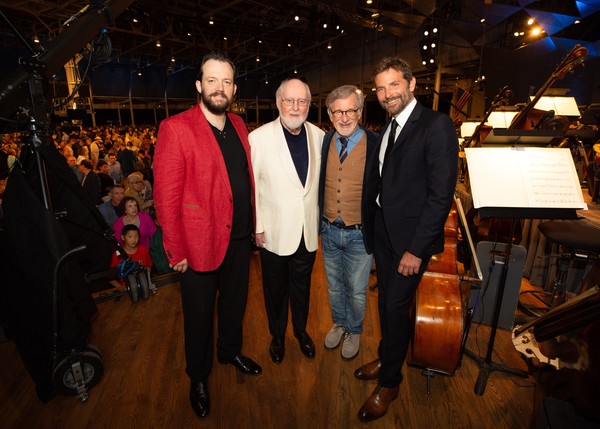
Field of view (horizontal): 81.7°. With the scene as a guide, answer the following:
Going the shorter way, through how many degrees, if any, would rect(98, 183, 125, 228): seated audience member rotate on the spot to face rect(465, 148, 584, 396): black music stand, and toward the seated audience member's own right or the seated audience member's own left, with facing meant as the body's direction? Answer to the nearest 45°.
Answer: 0° — they already face it

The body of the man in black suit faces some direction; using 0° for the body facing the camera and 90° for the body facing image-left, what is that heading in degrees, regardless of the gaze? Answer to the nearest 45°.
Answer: approximately 45°

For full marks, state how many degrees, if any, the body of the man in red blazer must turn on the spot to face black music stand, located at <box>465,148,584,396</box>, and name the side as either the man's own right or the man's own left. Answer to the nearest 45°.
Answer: approximately 45° to the man's own left

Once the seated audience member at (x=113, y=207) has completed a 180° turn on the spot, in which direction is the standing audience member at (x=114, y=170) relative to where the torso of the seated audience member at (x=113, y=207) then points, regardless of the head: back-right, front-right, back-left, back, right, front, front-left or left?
front-right

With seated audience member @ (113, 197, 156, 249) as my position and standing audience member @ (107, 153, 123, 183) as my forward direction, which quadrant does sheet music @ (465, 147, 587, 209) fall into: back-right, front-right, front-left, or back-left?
back-right

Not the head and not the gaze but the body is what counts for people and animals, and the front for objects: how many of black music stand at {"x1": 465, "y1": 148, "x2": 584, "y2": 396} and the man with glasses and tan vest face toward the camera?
2
